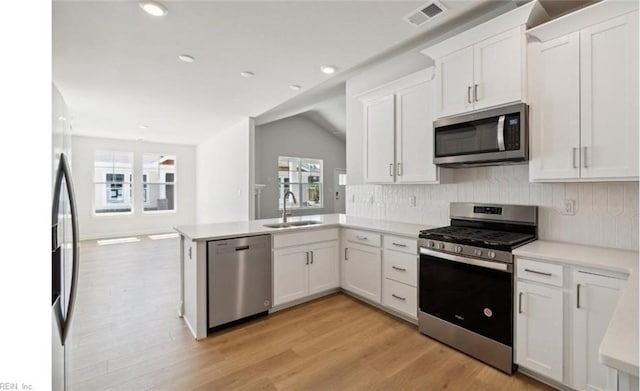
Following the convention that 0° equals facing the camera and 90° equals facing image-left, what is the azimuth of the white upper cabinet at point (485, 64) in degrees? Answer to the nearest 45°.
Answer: approximately 45°

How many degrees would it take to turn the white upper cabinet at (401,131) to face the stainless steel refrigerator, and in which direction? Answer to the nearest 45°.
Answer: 0° — it already faces it

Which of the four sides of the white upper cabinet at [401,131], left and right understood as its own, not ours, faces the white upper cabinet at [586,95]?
left
